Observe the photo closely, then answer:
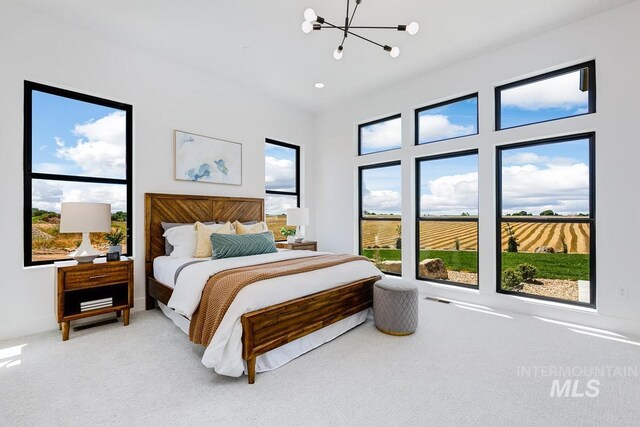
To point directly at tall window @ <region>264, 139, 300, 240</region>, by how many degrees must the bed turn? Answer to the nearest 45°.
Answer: approximately 135° to its left

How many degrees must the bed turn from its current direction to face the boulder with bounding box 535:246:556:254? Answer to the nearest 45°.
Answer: approximately 45° to its left

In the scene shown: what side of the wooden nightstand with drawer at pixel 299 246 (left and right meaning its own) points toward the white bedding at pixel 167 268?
right

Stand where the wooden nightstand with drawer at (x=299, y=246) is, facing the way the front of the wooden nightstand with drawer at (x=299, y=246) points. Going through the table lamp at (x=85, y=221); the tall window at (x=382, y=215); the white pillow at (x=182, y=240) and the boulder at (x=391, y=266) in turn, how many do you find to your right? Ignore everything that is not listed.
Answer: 2

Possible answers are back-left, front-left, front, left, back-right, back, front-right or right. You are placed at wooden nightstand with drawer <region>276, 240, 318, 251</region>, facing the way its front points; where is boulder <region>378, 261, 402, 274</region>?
front-left

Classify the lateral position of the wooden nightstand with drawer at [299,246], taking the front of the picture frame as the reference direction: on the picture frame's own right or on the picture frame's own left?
on the picture frame's own left

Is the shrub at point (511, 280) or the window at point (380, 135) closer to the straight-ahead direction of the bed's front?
the shrub

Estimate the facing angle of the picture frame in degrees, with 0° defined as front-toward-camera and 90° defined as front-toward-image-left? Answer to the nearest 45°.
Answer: approximately 315°

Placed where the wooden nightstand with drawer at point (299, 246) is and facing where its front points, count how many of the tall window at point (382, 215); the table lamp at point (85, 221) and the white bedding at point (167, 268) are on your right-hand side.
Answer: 2

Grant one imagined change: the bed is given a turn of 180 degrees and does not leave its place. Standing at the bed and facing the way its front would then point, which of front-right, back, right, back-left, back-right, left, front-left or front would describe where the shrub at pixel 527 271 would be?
back-right

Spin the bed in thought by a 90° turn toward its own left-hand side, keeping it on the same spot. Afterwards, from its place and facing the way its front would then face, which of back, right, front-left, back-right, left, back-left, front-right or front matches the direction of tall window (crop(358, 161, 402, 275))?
front
